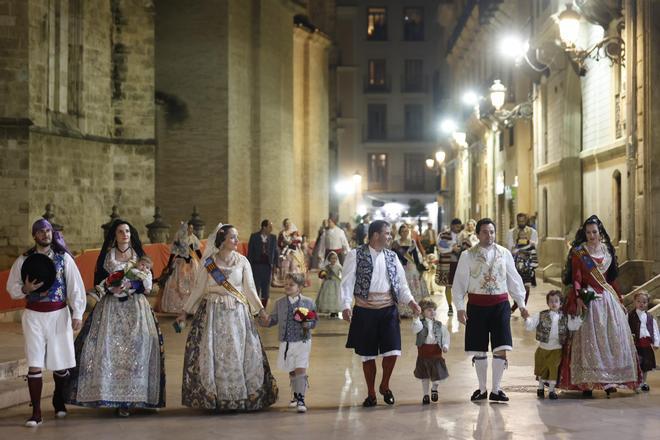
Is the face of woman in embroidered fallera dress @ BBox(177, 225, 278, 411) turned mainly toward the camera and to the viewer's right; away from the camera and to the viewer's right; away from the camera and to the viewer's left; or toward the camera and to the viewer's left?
toward the camera and to the viewer's right

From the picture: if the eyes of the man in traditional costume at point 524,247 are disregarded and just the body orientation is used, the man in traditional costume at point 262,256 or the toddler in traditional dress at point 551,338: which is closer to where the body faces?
the toddler in traditional dress

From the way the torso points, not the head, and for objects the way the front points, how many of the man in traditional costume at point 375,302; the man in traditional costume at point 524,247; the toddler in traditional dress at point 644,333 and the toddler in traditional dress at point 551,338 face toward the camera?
4

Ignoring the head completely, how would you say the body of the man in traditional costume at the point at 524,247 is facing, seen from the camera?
toward the camera

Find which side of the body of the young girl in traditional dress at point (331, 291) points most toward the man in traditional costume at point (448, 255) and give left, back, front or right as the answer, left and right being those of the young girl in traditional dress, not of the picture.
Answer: left

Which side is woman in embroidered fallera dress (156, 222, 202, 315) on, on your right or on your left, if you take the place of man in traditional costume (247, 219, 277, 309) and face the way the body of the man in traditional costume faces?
on your right

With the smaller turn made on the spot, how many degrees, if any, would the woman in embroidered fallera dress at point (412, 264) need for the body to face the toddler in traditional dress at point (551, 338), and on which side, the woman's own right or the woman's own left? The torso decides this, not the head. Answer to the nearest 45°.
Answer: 0° — they already face them

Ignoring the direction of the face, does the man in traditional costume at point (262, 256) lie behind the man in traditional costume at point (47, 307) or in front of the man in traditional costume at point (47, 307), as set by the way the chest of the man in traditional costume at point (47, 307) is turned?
behind

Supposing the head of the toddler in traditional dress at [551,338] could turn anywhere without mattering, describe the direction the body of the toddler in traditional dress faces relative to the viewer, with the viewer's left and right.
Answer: facing the viewer

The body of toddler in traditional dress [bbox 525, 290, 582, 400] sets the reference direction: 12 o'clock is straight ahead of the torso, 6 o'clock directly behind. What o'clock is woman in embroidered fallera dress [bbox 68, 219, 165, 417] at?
The woman in embroidered fallera dress is roughly at 2 o'clock from the toddler in traditional dress.

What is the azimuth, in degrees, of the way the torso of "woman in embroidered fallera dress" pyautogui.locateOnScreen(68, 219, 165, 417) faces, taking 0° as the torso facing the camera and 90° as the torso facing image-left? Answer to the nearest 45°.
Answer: approximately 0°

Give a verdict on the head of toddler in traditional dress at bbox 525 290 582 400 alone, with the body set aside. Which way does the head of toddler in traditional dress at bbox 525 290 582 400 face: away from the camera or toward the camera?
toward the camera

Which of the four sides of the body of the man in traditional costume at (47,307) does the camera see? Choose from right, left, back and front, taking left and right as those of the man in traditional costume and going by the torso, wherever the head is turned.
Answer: front

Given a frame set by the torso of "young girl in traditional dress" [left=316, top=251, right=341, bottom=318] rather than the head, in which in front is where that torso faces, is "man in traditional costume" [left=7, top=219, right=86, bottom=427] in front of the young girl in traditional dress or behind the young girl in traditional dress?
in front

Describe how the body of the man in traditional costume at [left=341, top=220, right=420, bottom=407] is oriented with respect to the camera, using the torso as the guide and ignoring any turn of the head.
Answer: toward the camera

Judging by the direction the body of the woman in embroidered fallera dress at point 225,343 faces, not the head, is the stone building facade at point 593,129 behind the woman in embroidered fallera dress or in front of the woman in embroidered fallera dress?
behind

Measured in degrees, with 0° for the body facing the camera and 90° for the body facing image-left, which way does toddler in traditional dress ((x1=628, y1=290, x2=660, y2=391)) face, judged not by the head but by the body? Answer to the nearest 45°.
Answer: approximately 0°
